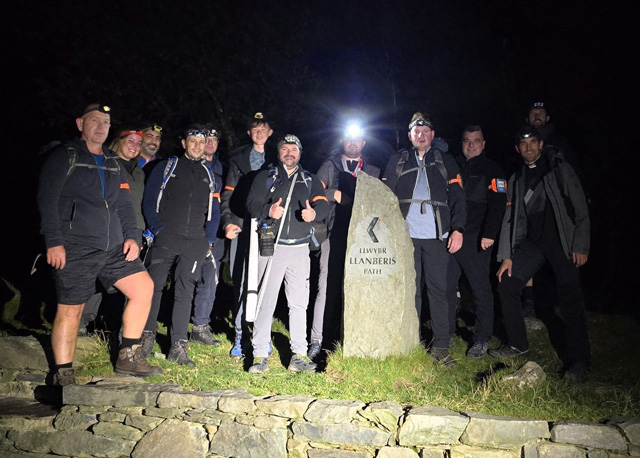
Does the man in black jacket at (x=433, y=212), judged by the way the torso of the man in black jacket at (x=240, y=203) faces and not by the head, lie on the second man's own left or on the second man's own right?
on the second man's own left

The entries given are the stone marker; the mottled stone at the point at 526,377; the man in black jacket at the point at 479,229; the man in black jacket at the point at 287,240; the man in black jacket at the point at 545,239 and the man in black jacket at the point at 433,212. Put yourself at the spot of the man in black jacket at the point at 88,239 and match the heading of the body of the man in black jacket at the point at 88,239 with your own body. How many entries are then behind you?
0

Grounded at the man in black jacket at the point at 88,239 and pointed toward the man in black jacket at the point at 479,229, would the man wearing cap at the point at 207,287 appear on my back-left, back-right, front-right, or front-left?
front-left

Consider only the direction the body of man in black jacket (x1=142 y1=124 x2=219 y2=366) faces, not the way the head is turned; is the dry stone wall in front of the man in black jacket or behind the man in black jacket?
in front

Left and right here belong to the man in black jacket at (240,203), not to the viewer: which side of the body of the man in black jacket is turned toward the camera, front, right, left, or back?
front

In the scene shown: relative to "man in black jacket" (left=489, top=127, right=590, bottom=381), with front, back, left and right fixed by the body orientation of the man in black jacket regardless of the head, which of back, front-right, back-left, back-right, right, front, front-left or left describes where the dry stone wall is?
front

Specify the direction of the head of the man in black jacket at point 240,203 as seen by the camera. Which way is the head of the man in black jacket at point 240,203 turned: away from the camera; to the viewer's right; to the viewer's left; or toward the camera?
toward the camera

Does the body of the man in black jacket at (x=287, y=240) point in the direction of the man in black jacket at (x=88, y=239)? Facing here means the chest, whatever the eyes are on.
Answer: no

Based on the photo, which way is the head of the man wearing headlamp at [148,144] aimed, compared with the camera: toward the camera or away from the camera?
toward the camera

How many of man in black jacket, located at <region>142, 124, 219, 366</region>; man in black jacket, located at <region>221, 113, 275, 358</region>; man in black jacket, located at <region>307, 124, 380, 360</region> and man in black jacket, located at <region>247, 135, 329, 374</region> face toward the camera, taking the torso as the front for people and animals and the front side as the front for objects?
4

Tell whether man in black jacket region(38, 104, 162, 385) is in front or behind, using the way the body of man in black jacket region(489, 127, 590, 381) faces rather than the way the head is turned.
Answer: in front

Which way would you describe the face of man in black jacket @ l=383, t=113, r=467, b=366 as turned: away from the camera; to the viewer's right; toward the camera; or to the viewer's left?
toward the camera

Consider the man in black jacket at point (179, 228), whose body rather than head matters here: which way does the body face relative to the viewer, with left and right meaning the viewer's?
facing the viewer

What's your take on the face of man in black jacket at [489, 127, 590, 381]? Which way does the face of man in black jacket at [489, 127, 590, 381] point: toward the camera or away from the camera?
toward the camera

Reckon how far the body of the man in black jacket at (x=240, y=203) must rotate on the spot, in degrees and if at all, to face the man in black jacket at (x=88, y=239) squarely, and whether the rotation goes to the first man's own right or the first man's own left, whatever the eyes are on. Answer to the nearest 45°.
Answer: approximately 45° to the first man's own right

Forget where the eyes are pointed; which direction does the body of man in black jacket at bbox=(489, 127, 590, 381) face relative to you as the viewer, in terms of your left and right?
facing the viewer and to the left of the viewer

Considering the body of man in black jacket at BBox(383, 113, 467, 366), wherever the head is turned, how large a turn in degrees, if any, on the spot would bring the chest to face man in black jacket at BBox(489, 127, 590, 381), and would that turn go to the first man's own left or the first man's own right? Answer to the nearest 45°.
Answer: approximately 90° to the first man's own left

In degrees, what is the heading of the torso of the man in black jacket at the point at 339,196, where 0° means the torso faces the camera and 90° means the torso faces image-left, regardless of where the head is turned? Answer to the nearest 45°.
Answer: approximately 0°

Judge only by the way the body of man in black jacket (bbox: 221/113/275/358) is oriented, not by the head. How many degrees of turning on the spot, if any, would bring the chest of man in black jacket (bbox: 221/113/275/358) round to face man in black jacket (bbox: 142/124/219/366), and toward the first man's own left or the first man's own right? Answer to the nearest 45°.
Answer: approximately 45° to the first man's own right
